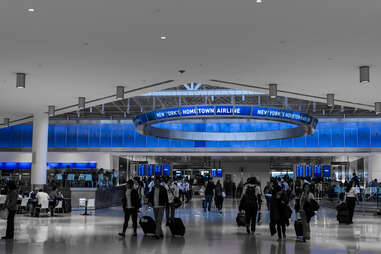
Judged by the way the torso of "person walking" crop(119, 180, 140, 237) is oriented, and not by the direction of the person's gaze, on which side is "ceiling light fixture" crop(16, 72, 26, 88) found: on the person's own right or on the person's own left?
on the person's own right

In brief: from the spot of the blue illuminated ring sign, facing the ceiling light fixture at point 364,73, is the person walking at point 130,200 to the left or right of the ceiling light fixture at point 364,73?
right

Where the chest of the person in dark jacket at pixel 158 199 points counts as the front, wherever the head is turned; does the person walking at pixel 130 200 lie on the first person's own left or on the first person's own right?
on the first person's own right

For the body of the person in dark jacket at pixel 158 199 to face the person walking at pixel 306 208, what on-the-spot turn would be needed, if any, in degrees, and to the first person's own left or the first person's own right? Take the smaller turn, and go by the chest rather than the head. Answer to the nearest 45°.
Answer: approximately 90° to the first person's own left

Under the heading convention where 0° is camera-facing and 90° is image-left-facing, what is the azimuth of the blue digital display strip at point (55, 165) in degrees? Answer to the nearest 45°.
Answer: approximately 0°

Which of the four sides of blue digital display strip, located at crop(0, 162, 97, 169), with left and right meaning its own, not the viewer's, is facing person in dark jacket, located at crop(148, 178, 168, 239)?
front

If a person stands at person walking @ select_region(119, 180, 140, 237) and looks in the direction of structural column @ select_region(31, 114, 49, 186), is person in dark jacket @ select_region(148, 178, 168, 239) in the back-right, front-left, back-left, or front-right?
back-right

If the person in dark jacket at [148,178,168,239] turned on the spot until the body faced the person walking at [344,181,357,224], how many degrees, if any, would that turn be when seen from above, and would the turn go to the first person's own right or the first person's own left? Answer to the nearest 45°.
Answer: approximately 135° to the first person's own left

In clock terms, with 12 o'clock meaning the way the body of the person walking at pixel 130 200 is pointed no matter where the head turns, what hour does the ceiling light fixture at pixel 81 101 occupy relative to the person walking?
The ceiling light fixture is roughly at 4 o'clock from the person walking.
